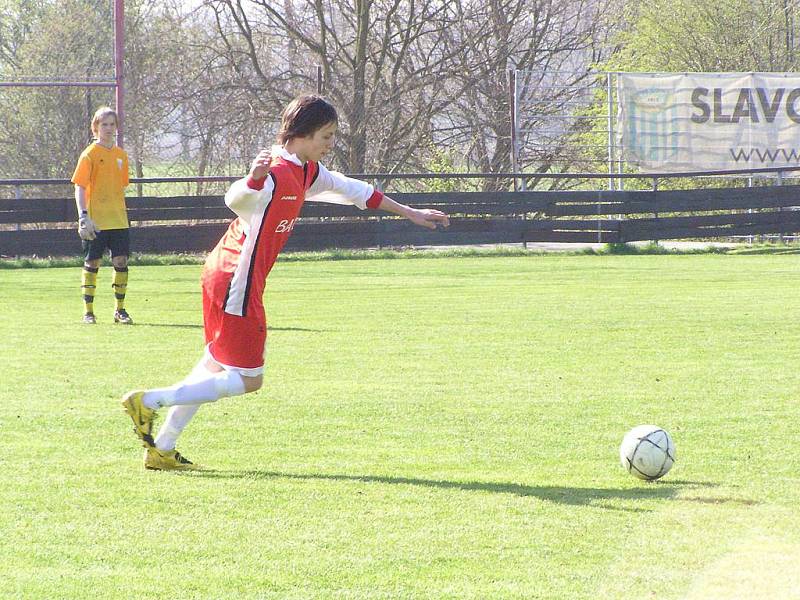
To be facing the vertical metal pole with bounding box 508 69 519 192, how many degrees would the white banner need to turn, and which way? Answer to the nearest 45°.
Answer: approximately 90° to its right

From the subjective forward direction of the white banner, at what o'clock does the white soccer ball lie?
The white soccer ball is roughly at 12 o'clock from the white banner.

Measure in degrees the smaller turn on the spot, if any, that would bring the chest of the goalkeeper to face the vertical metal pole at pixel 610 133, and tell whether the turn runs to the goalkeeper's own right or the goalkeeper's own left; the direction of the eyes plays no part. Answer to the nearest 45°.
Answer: approximately 90° to the goalkeeper's own left

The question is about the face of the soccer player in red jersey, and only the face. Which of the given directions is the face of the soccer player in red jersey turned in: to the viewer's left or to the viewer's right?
to the viewer's right

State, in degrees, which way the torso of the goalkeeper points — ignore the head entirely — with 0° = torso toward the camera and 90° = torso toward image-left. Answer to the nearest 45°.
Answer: approximately 315°

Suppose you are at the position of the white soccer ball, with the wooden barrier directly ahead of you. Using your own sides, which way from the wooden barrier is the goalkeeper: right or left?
left
